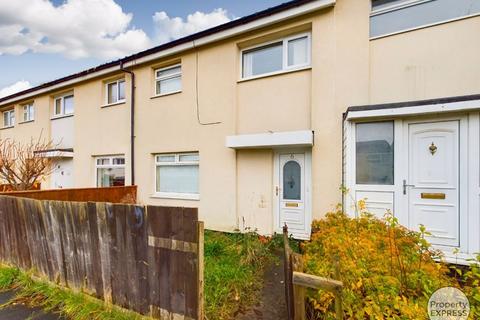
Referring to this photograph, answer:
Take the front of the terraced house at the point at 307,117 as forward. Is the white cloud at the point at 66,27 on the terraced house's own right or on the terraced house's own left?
on the terraced house's own right

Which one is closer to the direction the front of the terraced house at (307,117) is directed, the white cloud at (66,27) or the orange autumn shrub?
the orange autumn shrub

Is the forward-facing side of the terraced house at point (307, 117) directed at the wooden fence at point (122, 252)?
yes

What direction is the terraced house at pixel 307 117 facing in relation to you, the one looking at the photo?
facing the viewer and to the left of the viewer

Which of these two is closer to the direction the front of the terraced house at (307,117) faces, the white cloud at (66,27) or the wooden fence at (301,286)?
the wooden fence

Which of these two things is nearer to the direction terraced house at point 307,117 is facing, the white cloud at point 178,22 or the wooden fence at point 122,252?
the wooden fence
